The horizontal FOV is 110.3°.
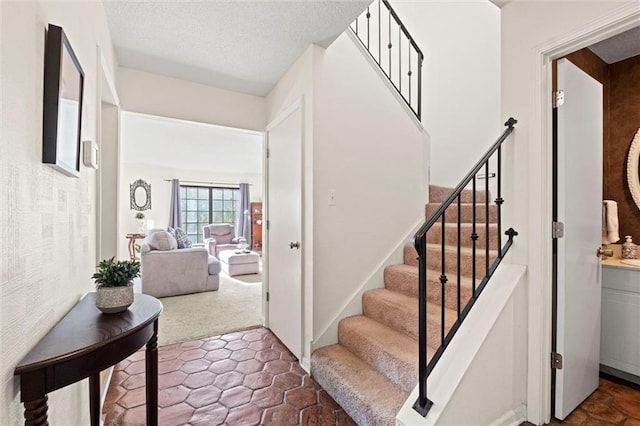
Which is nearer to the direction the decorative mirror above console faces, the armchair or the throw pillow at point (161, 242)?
the throw pillow

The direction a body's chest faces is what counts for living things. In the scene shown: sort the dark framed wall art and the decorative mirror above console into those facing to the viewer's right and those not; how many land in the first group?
1

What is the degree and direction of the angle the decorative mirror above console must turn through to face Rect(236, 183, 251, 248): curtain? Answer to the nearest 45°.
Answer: approximately 90° to its left

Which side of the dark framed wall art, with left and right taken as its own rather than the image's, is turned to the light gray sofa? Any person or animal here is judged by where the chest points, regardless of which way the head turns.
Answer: left

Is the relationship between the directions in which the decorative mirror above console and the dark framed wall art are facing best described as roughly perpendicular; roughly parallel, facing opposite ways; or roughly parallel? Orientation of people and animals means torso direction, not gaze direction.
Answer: roughly perpendicular

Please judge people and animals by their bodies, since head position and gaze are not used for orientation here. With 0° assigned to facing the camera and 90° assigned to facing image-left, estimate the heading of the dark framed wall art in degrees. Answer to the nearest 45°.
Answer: approximately 270°
